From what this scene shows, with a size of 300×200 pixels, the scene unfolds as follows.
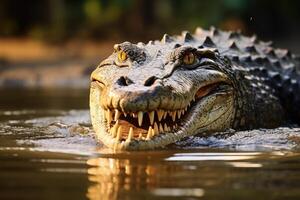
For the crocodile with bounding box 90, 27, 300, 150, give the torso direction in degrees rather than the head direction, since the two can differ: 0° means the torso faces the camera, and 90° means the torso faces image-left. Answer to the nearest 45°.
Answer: approximately 45°
